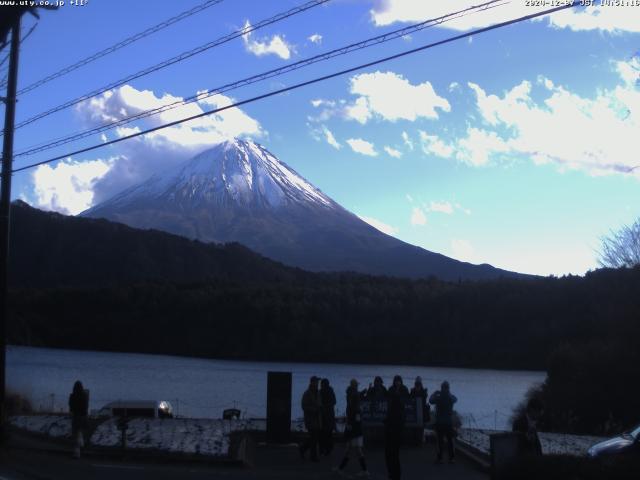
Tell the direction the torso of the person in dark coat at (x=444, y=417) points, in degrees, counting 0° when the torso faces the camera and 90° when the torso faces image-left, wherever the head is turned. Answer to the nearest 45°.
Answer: approximately 180°

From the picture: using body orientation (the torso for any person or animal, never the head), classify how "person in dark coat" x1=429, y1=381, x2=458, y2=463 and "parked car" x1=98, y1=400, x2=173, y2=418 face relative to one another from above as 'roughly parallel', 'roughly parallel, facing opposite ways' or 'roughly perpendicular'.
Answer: roughly perpendicular

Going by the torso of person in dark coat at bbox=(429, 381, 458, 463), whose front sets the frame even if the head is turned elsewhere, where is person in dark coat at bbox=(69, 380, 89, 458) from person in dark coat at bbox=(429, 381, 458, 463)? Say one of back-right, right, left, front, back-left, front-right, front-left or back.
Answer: left

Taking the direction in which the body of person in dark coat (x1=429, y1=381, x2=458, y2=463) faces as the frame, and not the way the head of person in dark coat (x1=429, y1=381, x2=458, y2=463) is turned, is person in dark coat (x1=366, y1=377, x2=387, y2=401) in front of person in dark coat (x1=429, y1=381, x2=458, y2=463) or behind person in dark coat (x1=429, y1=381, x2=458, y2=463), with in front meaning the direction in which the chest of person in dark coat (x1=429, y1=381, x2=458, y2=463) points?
in front

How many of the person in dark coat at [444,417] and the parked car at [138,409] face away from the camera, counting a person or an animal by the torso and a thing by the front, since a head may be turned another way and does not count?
1
